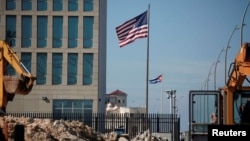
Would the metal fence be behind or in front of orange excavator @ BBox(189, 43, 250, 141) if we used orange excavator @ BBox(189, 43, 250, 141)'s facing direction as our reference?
in front

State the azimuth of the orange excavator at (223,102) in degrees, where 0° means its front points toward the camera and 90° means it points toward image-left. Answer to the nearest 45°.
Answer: approximately 180°

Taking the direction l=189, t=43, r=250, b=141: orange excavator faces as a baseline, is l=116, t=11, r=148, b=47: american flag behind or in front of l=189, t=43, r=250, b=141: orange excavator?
in front
